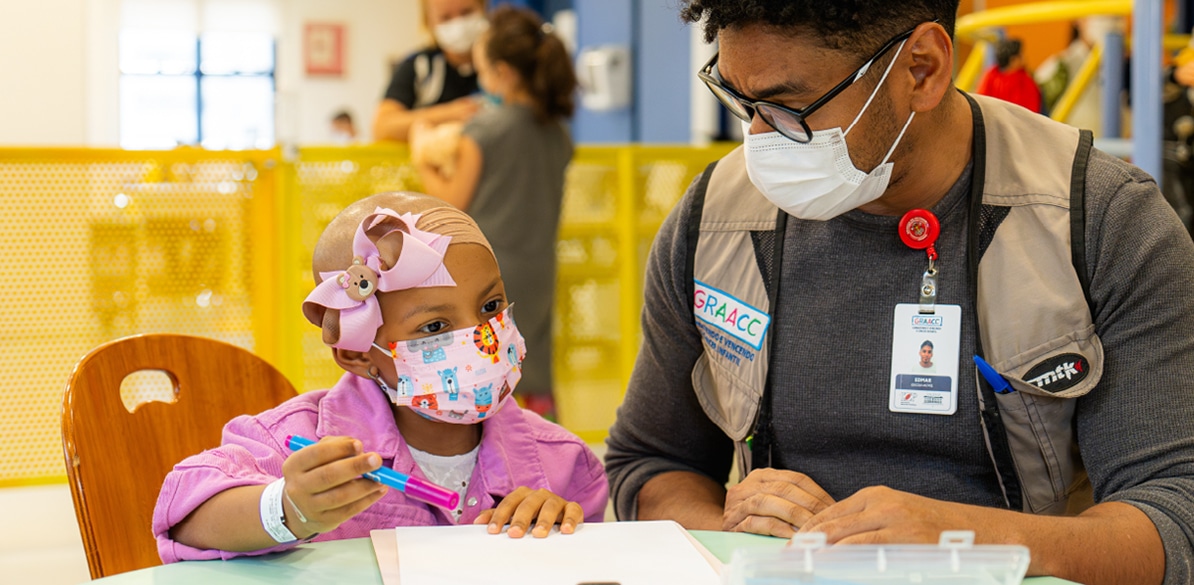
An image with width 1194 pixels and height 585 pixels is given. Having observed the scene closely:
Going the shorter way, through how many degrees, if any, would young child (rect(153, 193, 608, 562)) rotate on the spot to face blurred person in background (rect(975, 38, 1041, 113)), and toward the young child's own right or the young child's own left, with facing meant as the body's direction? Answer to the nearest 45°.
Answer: approximately 90° to the young child's own left

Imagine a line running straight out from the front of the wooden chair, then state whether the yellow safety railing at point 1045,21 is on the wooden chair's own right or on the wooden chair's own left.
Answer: on the wooden chair's own left

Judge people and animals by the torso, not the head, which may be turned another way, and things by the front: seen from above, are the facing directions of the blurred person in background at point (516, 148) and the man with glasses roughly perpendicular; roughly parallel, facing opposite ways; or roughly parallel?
roughly perpendicular

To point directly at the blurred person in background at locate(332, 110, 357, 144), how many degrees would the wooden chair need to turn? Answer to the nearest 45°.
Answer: approximately 135° to its left

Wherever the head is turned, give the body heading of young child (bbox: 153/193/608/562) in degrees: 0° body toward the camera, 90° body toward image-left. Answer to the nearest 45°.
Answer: approximately 315°

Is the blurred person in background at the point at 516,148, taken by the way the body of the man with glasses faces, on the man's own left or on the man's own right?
on the man's own right

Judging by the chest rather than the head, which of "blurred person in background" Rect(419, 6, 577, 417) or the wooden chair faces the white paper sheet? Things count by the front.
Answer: the wooden chair

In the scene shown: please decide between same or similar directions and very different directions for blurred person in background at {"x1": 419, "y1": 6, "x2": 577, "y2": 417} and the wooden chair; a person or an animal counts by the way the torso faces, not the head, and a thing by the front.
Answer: very different directions

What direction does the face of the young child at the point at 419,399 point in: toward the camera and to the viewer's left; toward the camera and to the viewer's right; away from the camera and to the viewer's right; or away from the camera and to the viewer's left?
toward the camera and to the viewer's right

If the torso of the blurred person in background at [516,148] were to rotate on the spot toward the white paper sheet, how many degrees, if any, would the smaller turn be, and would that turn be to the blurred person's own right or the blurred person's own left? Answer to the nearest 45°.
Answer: approximately 135° to the blurred person's own left

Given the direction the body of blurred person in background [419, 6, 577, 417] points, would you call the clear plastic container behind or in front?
behind
